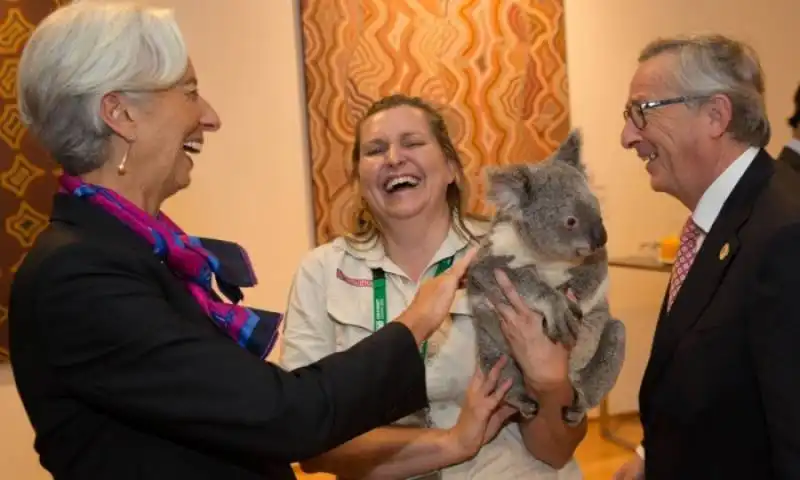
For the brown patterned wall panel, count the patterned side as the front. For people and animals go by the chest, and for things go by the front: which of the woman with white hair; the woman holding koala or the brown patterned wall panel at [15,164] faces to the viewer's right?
the woman with white hair

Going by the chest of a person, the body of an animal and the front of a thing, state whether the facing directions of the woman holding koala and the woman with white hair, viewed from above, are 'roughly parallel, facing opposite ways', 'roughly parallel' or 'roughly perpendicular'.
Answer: roughly perpendicular

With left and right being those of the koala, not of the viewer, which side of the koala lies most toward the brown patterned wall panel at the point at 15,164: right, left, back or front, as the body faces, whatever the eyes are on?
back

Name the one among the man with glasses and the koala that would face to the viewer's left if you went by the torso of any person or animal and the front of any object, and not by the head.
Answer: the man with glasses

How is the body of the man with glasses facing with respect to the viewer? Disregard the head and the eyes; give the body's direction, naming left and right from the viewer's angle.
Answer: facing to the left of the viewer

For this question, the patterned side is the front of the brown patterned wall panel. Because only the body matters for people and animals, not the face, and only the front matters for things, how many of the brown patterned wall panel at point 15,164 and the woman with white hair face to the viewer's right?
1

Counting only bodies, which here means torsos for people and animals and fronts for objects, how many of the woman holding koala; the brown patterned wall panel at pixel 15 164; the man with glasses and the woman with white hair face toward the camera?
2

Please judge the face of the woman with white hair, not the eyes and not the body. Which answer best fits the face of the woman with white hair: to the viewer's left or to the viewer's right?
to the viewer's right

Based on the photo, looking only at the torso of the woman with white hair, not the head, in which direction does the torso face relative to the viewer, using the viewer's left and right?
facing to the right of the viewer
